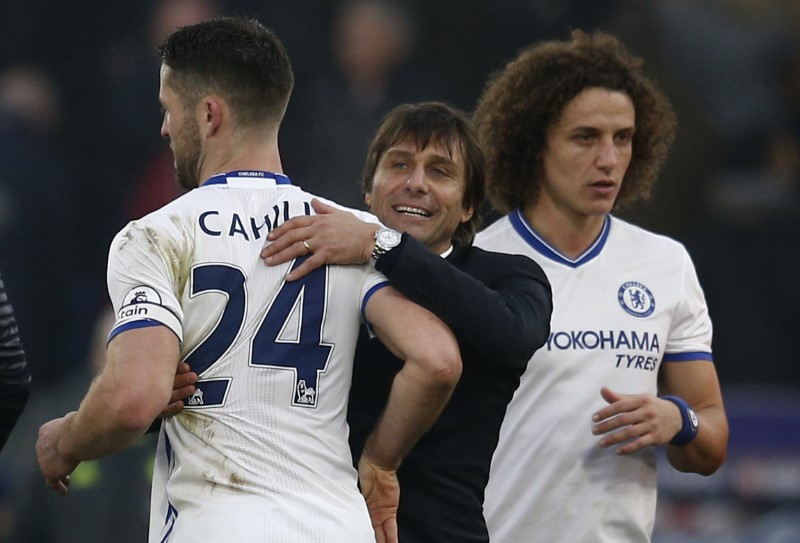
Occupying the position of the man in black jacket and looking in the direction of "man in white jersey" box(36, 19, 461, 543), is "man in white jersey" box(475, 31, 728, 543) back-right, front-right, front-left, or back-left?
back-right

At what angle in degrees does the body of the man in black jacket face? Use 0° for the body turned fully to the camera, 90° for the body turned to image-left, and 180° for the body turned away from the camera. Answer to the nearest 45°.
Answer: approximately 45°

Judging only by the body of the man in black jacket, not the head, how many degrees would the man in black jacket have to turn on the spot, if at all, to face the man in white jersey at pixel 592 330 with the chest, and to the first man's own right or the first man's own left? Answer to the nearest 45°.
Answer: approximately 180°

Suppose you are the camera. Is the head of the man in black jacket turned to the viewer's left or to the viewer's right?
to the viewer's left
